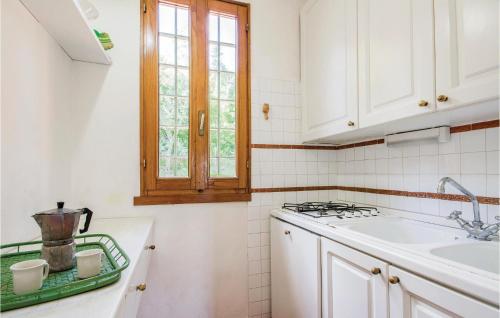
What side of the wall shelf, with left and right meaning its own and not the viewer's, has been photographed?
right

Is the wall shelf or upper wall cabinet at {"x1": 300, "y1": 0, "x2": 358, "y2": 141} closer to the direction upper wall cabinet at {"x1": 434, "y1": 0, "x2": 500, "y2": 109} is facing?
the wall shelf

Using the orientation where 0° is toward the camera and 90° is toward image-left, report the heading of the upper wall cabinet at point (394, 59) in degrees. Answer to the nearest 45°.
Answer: approximately 45°

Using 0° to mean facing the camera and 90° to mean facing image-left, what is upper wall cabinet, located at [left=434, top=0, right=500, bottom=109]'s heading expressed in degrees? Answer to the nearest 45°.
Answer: approximately 45°

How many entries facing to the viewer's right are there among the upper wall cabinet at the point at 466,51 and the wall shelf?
1

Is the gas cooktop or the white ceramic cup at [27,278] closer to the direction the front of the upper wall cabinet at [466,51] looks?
the white ceramic cup
